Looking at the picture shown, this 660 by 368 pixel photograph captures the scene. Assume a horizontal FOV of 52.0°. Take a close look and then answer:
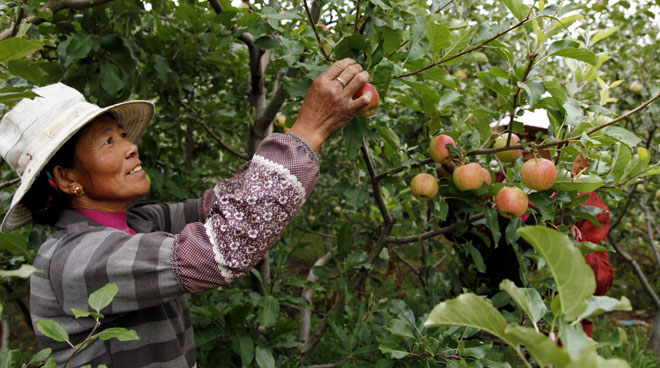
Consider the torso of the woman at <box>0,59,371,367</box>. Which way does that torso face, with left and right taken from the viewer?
facing to the right of the viewer

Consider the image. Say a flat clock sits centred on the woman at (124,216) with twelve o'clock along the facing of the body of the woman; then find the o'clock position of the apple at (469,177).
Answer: The apple is roughly at 12 o'clock from the woman.
